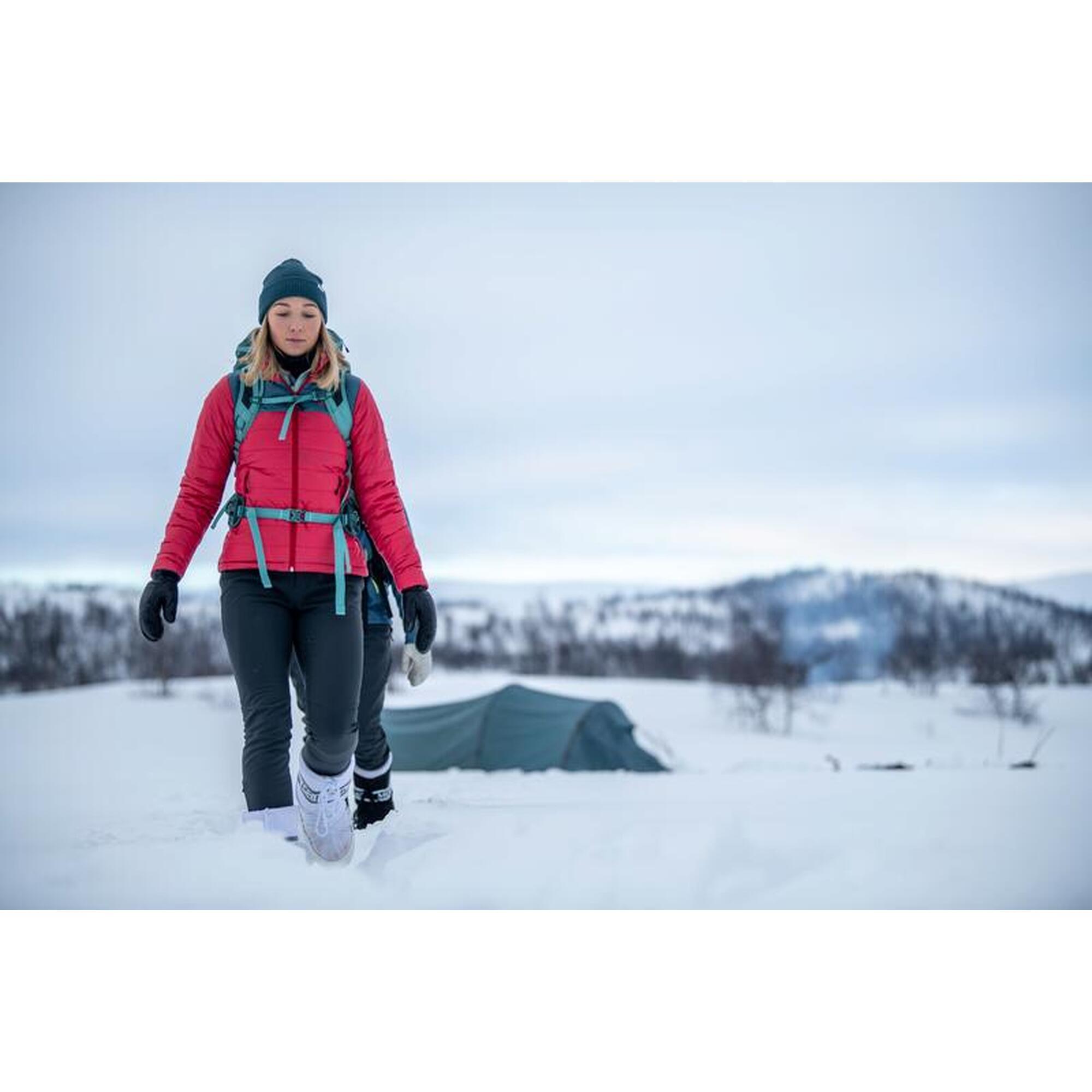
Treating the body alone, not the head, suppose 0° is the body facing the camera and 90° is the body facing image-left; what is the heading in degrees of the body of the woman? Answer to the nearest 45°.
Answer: approximately 0°

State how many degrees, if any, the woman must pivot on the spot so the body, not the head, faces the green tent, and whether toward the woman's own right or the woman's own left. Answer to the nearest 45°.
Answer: approximately 180°
